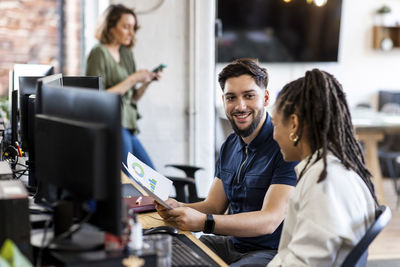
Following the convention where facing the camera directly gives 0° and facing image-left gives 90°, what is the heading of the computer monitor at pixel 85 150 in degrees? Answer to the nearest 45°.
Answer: approximately 225°

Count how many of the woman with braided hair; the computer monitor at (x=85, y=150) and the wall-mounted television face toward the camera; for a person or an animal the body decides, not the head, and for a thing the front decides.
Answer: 1

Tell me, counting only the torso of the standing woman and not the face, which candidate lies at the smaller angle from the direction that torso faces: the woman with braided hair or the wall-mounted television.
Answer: the woman with braided hair

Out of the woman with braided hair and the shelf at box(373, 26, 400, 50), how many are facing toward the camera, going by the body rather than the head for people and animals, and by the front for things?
1

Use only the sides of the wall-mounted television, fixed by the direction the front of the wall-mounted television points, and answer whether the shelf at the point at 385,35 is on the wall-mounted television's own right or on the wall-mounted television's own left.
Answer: on the wall-mounted television's own left

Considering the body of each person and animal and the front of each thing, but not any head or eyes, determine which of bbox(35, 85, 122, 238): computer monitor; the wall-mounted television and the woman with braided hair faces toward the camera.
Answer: the wall-mounted television

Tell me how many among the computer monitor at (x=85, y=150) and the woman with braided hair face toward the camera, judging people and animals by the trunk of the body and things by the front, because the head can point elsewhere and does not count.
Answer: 0

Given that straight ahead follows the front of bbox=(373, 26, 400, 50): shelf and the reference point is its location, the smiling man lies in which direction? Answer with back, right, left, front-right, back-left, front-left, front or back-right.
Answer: front

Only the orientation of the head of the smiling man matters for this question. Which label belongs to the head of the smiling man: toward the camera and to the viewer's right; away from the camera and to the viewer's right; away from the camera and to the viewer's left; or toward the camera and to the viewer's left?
toward the camera and to the viewer's right

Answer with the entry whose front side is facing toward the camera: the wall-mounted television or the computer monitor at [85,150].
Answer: the wall-mounted television

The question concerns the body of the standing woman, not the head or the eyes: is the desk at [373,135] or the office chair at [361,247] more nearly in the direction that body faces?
the office chair

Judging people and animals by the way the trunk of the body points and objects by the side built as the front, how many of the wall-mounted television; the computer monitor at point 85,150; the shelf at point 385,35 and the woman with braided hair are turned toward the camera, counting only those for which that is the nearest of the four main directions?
2

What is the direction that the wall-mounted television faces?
toward the camera

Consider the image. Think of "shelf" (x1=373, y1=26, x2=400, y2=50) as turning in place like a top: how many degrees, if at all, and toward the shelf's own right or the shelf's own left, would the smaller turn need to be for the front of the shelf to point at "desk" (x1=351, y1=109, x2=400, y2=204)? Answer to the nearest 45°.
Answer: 0° — it already faces it

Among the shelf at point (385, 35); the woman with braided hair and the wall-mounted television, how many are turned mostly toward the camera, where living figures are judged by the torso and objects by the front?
2

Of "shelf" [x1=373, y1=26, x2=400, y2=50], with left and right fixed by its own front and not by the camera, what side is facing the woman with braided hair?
front

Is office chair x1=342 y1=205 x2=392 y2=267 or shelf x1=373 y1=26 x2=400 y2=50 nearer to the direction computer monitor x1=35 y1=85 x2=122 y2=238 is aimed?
the shelf

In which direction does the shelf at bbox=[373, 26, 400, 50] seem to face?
toward the camera

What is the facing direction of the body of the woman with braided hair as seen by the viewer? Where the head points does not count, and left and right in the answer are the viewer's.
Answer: facing away from the viewer and to the left of the viewer
